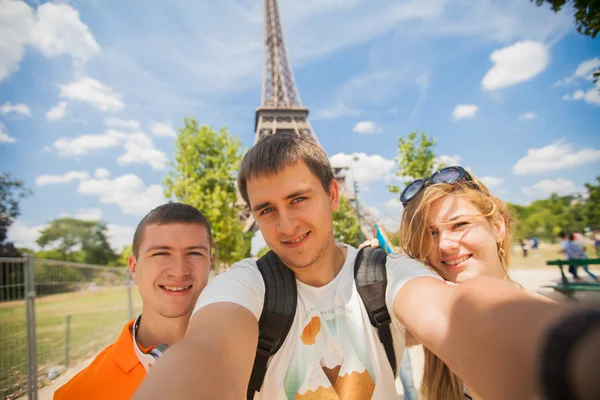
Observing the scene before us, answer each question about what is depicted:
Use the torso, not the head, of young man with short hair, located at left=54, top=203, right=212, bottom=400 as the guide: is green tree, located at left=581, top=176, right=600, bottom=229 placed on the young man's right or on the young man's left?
on the young man's left

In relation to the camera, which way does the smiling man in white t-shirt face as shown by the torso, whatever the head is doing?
toward the camera

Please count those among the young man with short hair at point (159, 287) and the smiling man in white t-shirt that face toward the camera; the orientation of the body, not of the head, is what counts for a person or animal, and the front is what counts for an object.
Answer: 2

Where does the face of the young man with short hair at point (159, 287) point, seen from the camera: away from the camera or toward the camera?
toward the camera

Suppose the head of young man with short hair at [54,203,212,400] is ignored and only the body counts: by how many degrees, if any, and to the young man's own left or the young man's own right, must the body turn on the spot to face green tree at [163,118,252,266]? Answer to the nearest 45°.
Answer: approximately 180°

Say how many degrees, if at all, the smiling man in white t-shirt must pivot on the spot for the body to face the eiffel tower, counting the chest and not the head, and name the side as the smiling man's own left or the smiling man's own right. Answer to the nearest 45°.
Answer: approximately 180°

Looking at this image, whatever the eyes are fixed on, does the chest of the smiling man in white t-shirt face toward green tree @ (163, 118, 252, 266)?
no

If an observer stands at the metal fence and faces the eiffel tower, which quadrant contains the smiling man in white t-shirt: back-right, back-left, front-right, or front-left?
back-right

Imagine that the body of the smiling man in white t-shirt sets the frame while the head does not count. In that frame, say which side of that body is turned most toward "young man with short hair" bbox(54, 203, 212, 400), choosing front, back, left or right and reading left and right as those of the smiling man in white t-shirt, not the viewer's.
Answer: right

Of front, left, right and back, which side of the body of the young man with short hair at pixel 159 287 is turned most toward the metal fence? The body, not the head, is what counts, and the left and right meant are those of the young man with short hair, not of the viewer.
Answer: back

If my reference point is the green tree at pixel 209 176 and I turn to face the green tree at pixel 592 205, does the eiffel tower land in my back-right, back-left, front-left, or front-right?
front-left

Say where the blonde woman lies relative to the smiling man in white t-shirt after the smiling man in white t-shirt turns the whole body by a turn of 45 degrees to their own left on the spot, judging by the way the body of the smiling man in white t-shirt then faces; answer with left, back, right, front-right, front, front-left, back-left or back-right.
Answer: left

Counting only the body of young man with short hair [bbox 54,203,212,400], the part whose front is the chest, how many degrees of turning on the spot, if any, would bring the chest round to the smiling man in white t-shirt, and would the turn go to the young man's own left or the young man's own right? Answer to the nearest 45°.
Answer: approximately 45° to the young man's own left

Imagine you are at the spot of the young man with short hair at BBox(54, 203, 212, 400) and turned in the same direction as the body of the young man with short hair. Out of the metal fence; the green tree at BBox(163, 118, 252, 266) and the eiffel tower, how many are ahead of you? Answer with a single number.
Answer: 0

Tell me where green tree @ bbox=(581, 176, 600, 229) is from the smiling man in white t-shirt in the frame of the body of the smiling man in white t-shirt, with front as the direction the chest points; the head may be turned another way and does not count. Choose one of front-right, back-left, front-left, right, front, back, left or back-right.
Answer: back-left

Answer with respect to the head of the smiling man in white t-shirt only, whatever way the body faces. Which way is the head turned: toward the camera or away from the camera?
toward the camera

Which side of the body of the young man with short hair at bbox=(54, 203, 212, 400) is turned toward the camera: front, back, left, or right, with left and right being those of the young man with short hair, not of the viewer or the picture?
front
